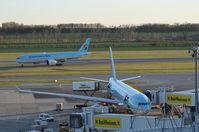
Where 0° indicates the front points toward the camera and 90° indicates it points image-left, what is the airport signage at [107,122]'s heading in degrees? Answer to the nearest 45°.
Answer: approximately 0°

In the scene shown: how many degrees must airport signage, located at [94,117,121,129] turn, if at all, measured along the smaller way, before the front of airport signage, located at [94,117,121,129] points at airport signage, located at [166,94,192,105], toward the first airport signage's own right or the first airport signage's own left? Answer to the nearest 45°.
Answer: approximately 135° to the first airport signage's own left

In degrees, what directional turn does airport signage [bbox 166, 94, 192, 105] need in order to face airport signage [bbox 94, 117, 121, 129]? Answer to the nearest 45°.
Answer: approximately 45° to its right

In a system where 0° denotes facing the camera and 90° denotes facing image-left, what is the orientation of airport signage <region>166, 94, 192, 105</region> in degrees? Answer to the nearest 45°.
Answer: approximately 0°

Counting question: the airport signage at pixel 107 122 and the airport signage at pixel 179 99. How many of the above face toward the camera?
2
